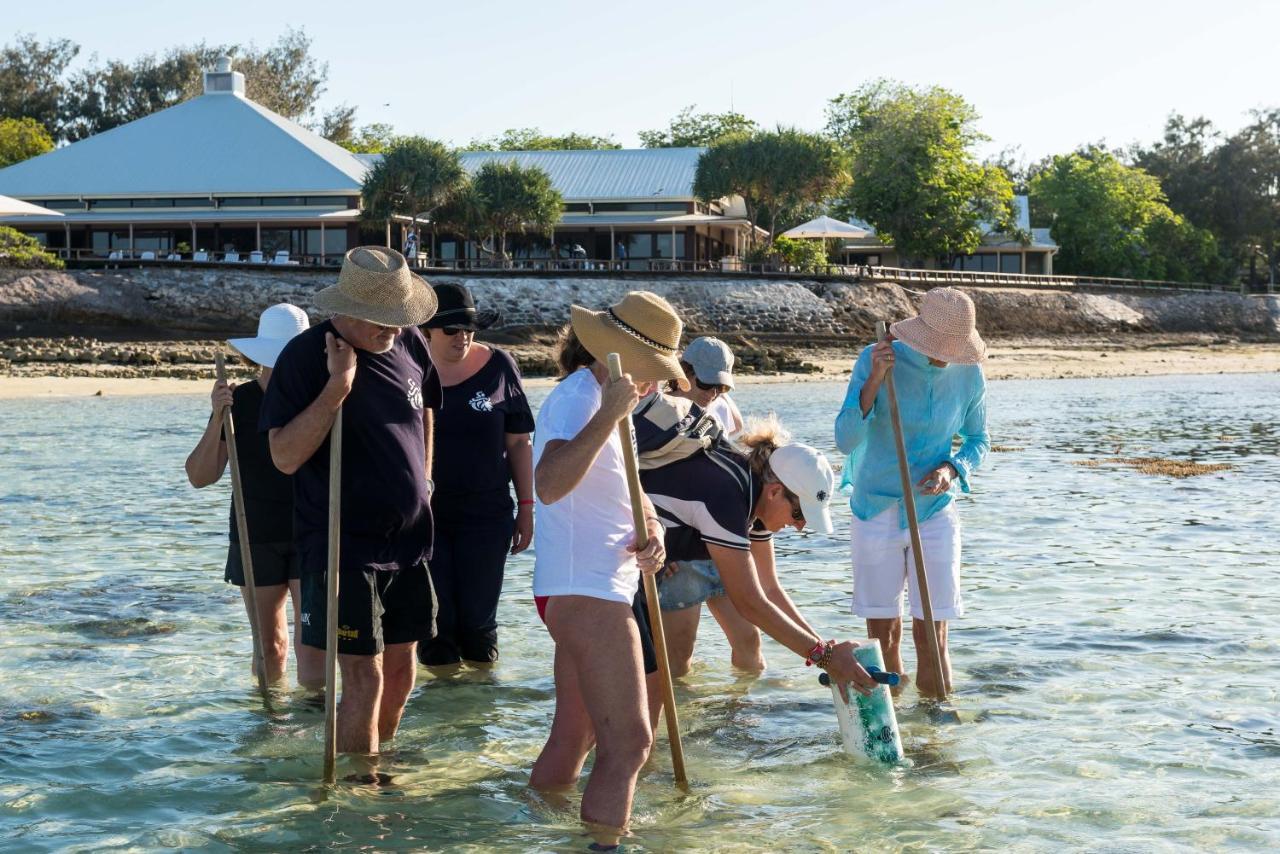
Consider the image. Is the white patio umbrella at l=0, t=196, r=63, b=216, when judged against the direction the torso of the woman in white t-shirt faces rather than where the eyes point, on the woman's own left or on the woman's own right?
on the woman's own left

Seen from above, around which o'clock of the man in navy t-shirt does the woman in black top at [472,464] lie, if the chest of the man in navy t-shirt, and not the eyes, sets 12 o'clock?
The woman in black top is roughly at 8 o'clock from the man in navy t-shirt.

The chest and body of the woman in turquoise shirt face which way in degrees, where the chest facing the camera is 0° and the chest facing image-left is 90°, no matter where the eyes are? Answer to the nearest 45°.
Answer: approximately 0°

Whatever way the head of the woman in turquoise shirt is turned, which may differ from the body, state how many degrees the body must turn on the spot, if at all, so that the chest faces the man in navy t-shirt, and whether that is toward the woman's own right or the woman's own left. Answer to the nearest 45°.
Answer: approximately 45° to the woman's own right

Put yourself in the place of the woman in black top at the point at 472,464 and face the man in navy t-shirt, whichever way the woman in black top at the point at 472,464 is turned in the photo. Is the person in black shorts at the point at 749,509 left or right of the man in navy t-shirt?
left

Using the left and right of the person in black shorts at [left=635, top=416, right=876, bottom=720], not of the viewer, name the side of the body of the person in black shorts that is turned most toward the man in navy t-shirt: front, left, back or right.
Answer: back

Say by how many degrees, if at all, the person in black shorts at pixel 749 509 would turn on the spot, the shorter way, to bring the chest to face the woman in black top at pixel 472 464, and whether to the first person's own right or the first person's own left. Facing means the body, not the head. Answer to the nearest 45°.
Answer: approximately 135° to the first person's own left

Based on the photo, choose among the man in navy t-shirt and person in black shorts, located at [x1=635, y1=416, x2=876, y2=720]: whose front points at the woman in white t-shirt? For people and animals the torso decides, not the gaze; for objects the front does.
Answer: the man in navy t-shirt

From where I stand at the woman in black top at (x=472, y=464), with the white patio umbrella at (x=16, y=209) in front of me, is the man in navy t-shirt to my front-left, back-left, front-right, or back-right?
back-left

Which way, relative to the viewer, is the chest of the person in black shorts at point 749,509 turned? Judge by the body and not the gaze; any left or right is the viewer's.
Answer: facing to the right of the viewer

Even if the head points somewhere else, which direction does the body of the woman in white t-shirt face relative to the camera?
to the viewer's right
